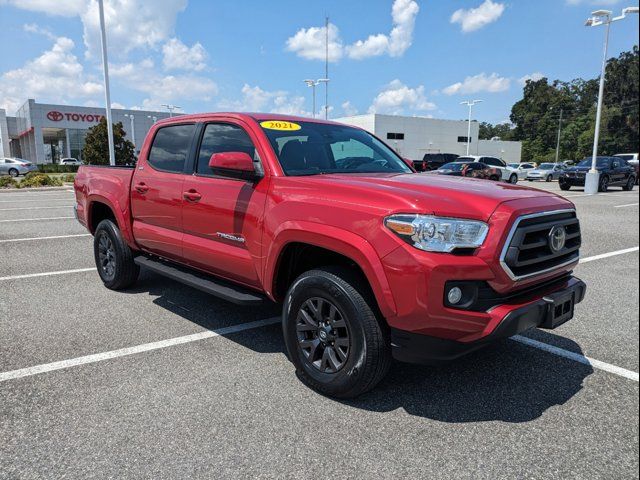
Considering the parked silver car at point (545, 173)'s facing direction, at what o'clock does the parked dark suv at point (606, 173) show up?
The parked dark suv is roughly at 10 o'clock from the parked silver car.

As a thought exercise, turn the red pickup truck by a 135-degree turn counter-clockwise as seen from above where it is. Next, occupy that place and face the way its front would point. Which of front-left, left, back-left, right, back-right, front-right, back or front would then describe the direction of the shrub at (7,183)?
front-left

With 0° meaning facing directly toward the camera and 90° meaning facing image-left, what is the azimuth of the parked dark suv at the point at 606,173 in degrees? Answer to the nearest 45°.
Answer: approximately 45°

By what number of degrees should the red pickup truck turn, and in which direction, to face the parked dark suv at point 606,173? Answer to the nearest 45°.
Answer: approximately 90° to its left

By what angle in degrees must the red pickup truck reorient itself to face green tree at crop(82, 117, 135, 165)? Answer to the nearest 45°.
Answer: approximately 180°

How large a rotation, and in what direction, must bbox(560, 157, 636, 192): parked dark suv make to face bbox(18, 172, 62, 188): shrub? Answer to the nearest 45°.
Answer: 0° — it already faces it

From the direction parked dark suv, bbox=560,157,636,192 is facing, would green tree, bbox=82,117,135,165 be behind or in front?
in front

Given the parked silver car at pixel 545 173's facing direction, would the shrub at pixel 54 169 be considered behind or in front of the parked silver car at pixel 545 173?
in front

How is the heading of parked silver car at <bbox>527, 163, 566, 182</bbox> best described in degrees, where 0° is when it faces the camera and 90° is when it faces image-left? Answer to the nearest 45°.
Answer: approximately 45°

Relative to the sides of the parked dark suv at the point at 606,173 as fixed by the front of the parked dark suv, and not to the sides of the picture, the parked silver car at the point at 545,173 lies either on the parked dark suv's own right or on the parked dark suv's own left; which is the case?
on the parked dark suv's own right

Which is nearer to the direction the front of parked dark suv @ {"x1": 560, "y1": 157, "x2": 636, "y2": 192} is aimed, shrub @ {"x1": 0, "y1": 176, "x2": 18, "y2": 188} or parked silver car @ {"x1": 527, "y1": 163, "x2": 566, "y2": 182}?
the shrub
